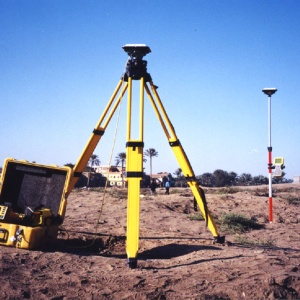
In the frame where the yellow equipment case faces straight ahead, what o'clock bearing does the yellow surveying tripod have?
The yellow surveying tripod is roughly at 9 o'clock from the yellow equipment case.

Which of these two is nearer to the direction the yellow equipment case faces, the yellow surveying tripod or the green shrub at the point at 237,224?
the yellow surveying tripod

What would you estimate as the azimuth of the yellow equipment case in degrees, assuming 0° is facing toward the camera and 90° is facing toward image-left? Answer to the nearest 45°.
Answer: approximately 45°

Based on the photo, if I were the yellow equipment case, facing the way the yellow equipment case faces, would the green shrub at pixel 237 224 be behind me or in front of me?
behind
